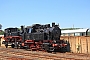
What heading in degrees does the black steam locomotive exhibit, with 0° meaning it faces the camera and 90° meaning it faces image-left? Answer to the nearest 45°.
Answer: approximately 315°
